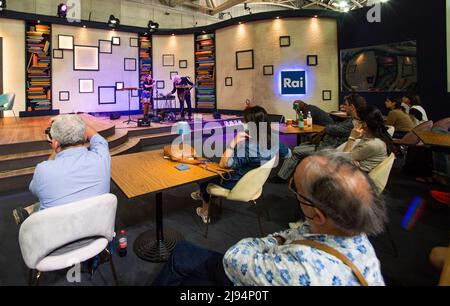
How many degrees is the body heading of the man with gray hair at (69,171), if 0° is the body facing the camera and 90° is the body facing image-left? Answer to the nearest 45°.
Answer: approximately 135°

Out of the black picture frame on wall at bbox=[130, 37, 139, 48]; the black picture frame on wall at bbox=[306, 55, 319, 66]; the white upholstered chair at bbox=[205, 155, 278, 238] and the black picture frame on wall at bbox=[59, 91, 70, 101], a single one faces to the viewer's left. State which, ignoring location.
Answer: the white upholstered chair

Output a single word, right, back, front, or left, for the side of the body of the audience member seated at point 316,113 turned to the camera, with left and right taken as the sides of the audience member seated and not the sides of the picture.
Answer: left

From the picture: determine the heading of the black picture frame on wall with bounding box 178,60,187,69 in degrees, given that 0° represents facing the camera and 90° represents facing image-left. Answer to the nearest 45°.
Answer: approximately 0°

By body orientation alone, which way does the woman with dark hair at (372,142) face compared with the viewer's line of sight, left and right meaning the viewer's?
facing to the left of the viewer

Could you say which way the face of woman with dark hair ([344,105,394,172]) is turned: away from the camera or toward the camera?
away from the camera

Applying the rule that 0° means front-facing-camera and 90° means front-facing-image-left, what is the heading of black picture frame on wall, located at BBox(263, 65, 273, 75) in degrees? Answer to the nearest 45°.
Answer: approximately 0°
